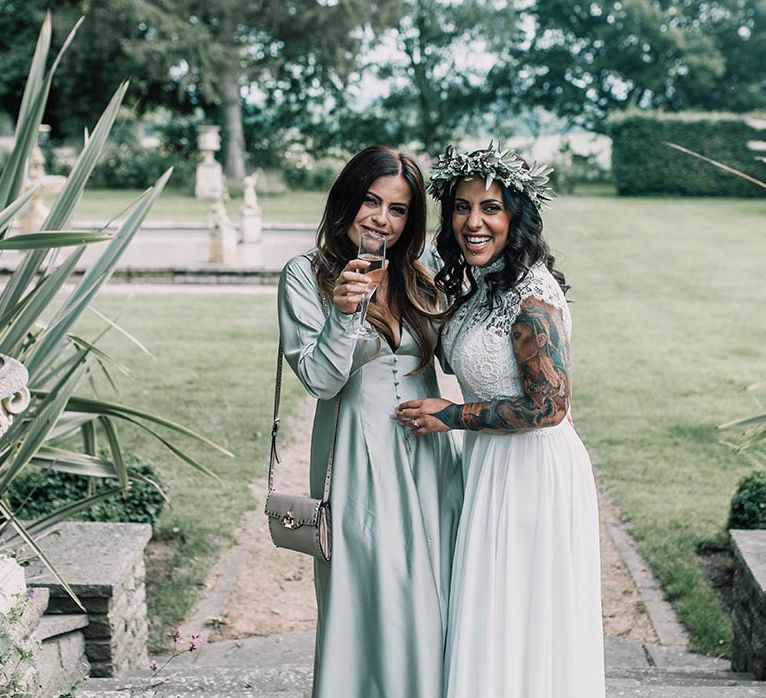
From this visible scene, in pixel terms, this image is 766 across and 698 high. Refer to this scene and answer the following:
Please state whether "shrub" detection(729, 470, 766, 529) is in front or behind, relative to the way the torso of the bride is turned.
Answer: behind

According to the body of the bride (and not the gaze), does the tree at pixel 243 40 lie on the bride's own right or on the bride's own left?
on the bride's own right

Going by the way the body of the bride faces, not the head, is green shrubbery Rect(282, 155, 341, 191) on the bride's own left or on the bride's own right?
on the bride's own right

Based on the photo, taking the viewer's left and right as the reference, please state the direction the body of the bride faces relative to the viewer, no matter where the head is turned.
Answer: facing the viewer and to the left of the viewer

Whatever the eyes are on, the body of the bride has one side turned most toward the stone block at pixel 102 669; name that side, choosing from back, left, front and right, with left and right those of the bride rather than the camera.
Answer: right

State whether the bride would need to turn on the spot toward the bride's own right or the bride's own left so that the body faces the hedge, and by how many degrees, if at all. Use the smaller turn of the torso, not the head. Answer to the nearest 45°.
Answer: approximately 135° to the bride's own right

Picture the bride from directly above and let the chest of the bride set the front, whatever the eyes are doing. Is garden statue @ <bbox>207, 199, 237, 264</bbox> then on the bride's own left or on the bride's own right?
on the bride's own right

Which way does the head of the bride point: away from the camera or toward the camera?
toward the camera

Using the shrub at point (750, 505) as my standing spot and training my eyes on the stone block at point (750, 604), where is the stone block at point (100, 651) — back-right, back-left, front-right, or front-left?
front-right
